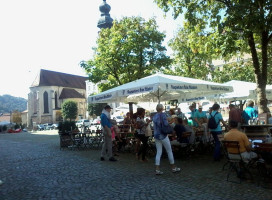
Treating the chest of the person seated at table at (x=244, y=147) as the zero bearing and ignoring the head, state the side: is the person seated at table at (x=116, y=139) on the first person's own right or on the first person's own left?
on the first person's own left

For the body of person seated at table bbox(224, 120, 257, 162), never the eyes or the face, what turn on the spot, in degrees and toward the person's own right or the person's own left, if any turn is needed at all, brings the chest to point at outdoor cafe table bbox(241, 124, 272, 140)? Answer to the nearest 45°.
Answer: approximately 45° to the person's own left

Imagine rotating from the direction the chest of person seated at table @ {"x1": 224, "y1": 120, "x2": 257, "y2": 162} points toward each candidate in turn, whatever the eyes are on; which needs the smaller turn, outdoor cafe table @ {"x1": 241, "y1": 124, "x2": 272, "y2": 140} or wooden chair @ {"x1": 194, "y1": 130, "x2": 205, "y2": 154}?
the outdoor cafe table

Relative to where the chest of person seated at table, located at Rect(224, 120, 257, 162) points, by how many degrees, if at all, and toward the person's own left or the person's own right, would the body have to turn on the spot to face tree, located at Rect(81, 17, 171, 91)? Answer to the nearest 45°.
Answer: approximately 90° to the person's own left

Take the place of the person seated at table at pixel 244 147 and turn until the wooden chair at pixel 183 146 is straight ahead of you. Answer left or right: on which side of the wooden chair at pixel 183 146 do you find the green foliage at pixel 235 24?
right

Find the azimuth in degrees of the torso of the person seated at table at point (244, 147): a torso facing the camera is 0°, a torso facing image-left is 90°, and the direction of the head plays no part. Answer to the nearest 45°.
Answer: approximately 225°
